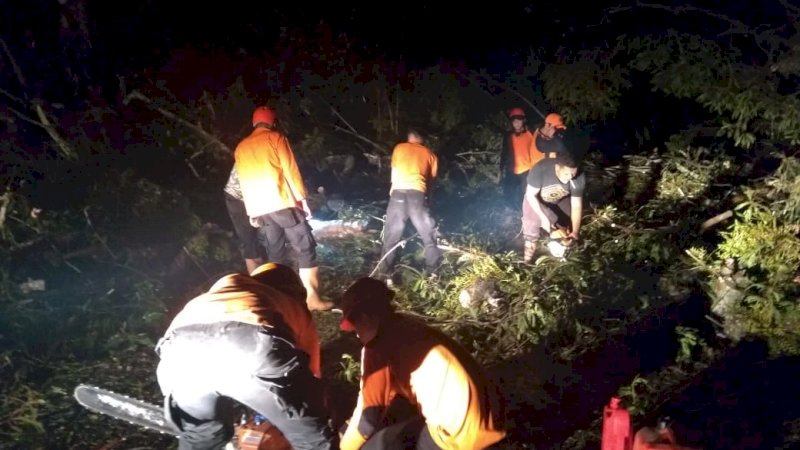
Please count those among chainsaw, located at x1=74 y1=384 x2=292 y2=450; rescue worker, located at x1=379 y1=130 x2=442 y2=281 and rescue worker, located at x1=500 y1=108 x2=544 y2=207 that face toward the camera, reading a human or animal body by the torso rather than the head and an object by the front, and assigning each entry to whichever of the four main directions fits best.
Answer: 1

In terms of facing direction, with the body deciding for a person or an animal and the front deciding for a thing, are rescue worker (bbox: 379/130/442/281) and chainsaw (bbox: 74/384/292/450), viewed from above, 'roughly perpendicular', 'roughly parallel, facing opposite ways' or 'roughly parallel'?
roughly perpendicular

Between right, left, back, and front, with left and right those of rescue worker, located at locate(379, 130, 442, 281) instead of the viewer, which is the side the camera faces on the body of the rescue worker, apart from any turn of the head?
back

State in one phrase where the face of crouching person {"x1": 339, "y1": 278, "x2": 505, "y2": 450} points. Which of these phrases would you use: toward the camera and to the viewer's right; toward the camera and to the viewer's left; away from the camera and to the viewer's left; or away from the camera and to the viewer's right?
toward the camera and to the viewer's left

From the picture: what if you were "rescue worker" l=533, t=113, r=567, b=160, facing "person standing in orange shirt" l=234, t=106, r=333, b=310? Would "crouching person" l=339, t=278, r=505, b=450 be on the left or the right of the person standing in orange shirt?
left

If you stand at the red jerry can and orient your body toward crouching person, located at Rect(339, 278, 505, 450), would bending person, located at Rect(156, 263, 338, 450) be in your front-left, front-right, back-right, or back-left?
front-right

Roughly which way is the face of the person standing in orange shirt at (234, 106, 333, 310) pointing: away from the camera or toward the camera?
away from the camera

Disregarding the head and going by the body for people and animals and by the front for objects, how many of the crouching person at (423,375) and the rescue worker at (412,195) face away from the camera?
1

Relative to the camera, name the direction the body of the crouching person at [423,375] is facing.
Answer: to the viewer's left

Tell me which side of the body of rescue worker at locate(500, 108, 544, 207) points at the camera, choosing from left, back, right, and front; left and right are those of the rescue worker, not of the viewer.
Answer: front

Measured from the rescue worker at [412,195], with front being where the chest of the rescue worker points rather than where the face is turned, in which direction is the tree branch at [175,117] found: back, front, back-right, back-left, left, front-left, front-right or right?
front-left

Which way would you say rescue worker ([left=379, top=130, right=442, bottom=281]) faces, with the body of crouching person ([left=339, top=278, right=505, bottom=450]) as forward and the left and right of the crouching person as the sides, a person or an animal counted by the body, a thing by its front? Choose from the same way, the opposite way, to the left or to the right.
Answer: to the right

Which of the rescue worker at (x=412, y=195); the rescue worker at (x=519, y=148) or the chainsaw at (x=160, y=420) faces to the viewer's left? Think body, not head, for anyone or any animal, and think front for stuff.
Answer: the chainsaw

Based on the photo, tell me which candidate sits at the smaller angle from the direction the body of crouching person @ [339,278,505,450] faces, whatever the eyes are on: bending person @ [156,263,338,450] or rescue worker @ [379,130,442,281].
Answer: the bending person

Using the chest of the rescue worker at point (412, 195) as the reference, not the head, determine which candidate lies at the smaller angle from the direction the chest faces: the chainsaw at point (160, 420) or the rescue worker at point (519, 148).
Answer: the rescue worker

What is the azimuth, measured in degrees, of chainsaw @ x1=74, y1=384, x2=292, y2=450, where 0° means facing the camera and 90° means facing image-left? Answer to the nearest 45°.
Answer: approximately 90°

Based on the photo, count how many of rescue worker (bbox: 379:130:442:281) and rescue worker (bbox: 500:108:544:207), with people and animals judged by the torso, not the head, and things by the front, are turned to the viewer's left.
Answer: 0

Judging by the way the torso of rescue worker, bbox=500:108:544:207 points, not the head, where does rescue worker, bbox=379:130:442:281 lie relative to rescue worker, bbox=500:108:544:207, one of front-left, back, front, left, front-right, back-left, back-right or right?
front-right
